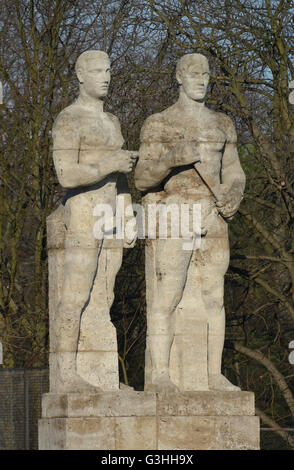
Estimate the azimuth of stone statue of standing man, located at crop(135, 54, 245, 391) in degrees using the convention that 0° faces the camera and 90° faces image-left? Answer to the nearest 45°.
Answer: approximately 315°

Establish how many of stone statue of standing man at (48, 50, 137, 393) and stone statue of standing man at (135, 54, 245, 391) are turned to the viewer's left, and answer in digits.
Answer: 0

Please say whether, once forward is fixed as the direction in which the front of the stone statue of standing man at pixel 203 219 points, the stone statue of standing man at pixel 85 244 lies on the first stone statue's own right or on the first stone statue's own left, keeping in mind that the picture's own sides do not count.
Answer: on the first stone statue's own right

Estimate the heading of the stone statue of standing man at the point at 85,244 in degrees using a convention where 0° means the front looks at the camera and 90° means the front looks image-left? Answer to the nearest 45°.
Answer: approximately 315°

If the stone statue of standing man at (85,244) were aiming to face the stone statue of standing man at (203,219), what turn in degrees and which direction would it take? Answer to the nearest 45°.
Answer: approximately 45° to its left
